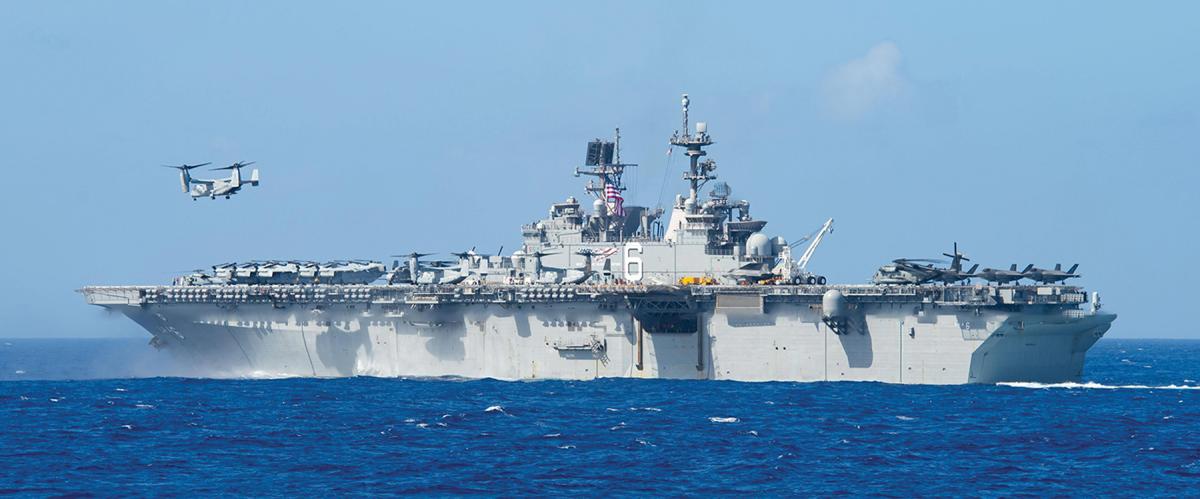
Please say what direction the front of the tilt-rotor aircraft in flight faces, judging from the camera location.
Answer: facing the viewer and to the left of the viewer
